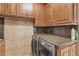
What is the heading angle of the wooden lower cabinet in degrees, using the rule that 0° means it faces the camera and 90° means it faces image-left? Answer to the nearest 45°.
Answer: approximately 315°
